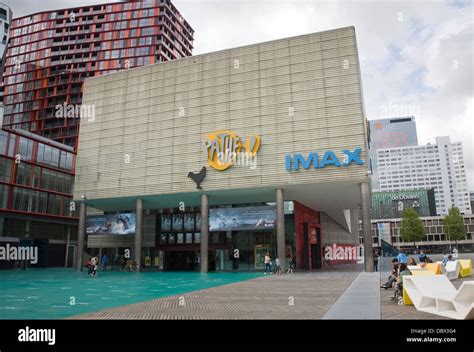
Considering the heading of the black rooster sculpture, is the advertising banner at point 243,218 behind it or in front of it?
behind

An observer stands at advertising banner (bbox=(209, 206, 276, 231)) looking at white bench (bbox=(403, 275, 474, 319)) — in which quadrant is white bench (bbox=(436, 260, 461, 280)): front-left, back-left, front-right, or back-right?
front-left

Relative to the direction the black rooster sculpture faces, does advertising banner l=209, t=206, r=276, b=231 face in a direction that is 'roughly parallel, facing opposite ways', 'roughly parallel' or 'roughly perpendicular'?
roughly perpendicular

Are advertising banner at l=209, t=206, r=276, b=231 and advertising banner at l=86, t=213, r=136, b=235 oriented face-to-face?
no

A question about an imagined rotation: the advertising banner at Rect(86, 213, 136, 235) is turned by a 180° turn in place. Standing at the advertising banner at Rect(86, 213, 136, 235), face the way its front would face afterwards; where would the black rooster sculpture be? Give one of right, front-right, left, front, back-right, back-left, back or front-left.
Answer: right

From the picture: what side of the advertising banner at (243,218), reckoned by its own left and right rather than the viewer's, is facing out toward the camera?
front

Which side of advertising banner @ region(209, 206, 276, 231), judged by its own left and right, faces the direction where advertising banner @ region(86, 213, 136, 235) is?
right

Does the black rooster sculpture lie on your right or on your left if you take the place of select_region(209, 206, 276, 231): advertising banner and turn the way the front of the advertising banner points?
on your right

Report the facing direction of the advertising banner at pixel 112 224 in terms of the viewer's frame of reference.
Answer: facing the viewer and to the left of the viewer

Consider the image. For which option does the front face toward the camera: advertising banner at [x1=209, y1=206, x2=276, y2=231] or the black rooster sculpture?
the advertising banner

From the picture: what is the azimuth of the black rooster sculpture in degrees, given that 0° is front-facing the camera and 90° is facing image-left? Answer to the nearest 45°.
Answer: approximately 90°

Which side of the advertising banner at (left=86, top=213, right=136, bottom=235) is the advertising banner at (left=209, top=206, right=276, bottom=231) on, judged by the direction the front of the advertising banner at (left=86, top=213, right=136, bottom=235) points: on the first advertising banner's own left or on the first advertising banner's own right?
on the first advertising banner's own left

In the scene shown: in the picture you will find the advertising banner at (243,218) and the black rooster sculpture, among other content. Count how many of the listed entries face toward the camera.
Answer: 1

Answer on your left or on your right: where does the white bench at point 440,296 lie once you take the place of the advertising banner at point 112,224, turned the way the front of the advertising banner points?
on your left

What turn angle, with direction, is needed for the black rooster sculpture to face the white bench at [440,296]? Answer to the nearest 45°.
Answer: approximately 90° to its left

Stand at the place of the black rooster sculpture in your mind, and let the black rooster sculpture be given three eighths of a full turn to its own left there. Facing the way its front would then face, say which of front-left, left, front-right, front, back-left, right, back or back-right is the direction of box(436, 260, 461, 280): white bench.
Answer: front
